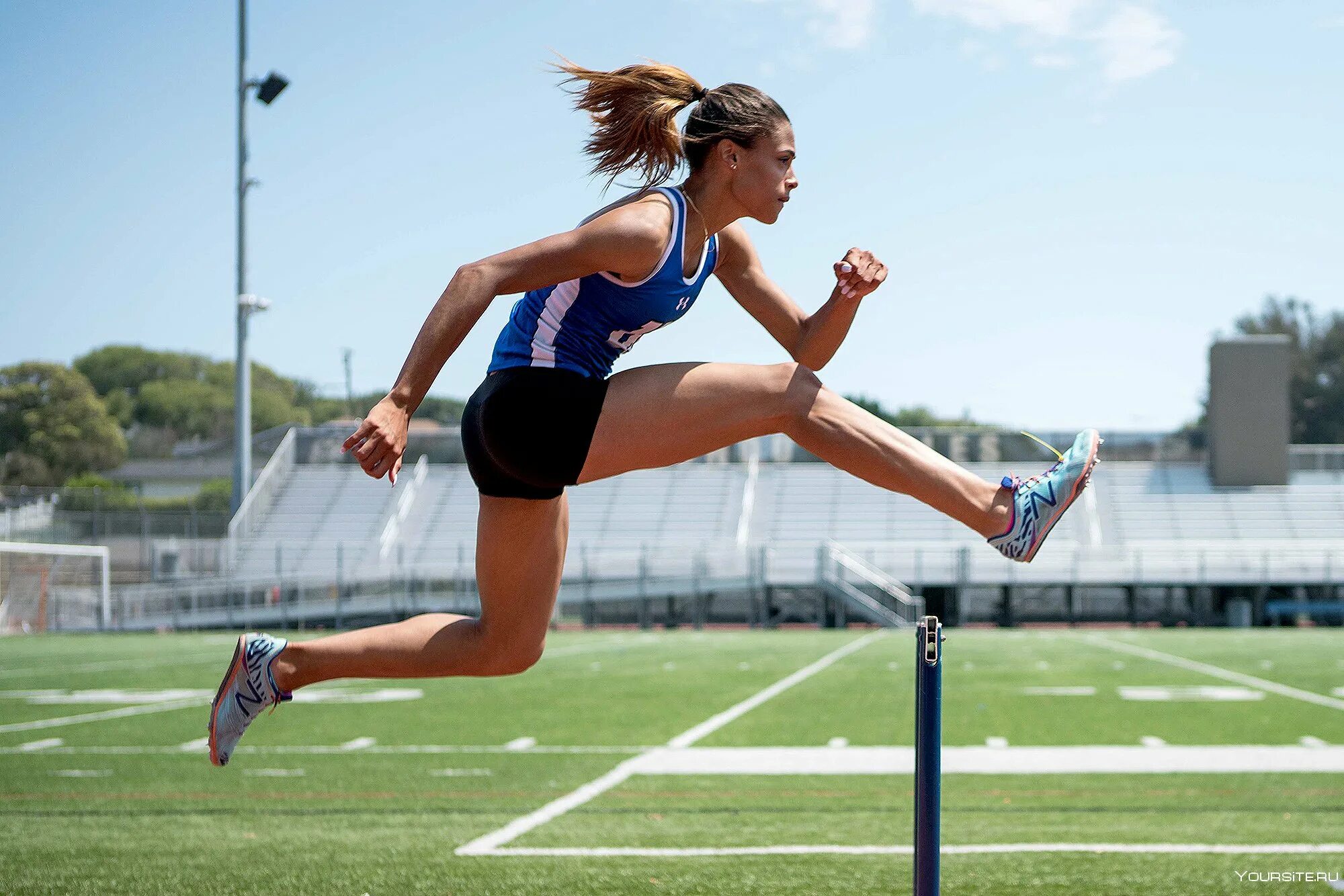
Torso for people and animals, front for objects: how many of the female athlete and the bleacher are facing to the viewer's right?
1

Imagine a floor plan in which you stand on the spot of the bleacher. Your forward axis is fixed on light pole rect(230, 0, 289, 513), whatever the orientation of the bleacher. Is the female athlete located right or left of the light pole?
left

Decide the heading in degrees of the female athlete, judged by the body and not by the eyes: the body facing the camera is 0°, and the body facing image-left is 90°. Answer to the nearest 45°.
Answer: approximately 270°

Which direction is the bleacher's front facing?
toward the camera

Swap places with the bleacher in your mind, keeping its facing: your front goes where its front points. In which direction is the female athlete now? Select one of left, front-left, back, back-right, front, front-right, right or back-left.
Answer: front

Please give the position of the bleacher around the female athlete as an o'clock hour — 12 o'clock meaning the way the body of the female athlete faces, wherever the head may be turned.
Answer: The bleacher is roughly at 9 o'clock from the female athlete.

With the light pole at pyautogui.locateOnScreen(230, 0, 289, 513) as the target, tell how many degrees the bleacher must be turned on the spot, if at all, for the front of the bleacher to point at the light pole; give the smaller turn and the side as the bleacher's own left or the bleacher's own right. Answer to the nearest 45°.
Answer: approximately 45° to the bleacher's own right

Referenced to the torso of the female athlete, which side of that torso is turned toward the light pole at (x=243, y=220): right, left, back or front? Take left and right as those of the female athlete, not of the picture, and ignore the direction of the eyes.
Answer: left

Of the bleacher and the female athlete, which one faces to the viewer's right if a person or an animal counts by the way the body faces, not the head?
the female athlete

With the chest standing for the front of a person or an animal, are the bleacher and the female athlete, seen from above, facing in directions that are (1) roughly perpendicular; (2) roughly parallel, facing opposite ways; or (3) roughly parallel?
roughly perpendicular

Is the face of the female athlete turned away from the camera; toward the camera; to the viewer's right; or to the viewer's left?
to the viewer's right
